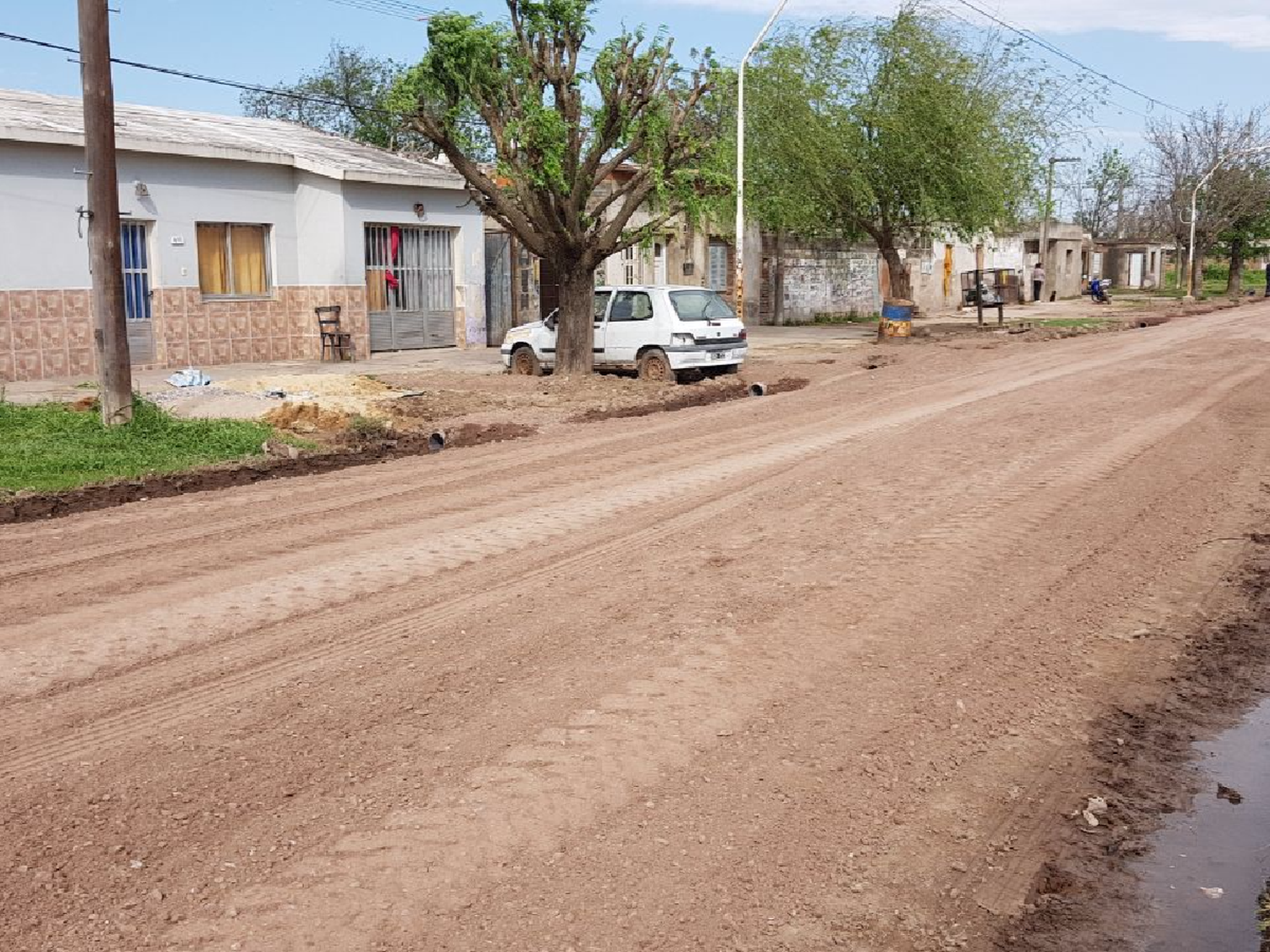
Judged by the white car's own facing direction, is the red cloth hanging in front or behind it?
in front

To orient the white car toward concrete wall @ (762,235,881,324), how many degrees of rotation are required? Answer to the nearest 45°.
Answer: approximately 45° to its right

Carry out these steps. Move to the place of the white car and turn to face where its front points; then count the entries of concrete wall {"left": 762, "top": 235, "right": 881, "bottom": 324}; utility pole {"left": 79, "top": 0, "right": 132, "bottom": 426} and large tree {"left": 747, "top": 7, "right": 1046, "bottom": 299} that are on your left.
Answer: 1

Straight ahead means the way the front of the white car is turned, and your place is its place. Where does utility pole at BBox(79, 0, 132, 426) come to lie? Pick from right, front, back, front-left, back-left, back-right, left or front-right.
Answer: left

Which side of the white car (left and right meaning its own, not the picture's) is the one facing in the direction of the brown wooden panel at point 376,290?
front

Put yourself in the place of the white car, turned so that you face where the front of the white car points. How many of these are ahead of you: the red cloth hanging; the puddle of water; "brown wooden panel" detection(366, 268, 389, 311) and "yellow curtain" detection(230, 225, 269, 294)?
3

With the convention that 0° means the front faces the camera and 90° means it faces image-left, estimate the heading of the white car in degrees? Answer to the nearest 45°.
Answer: approximately 135°

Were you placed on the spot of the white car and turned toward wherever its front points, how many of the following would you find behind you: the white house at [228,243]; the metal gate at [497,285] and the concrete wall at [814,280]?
0

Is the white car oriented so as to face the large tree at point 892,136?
no

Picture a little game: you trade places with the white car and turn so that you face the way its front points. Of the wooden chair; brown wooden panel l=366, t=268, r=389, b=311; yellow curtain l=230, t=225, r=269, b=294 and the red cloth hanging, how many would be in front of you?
4

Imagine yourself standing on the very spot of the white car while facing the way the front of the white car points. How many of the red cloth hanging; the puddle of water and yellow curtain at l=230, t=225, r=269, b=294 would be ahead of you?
2

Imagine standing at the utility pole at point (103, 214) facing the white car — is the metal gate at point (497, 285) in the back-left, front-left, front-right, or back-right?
front-left

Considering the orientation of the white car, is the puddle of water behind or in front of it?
behind

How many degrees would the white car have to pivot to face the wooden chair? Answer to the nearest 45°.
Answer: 0° — it already faces it
